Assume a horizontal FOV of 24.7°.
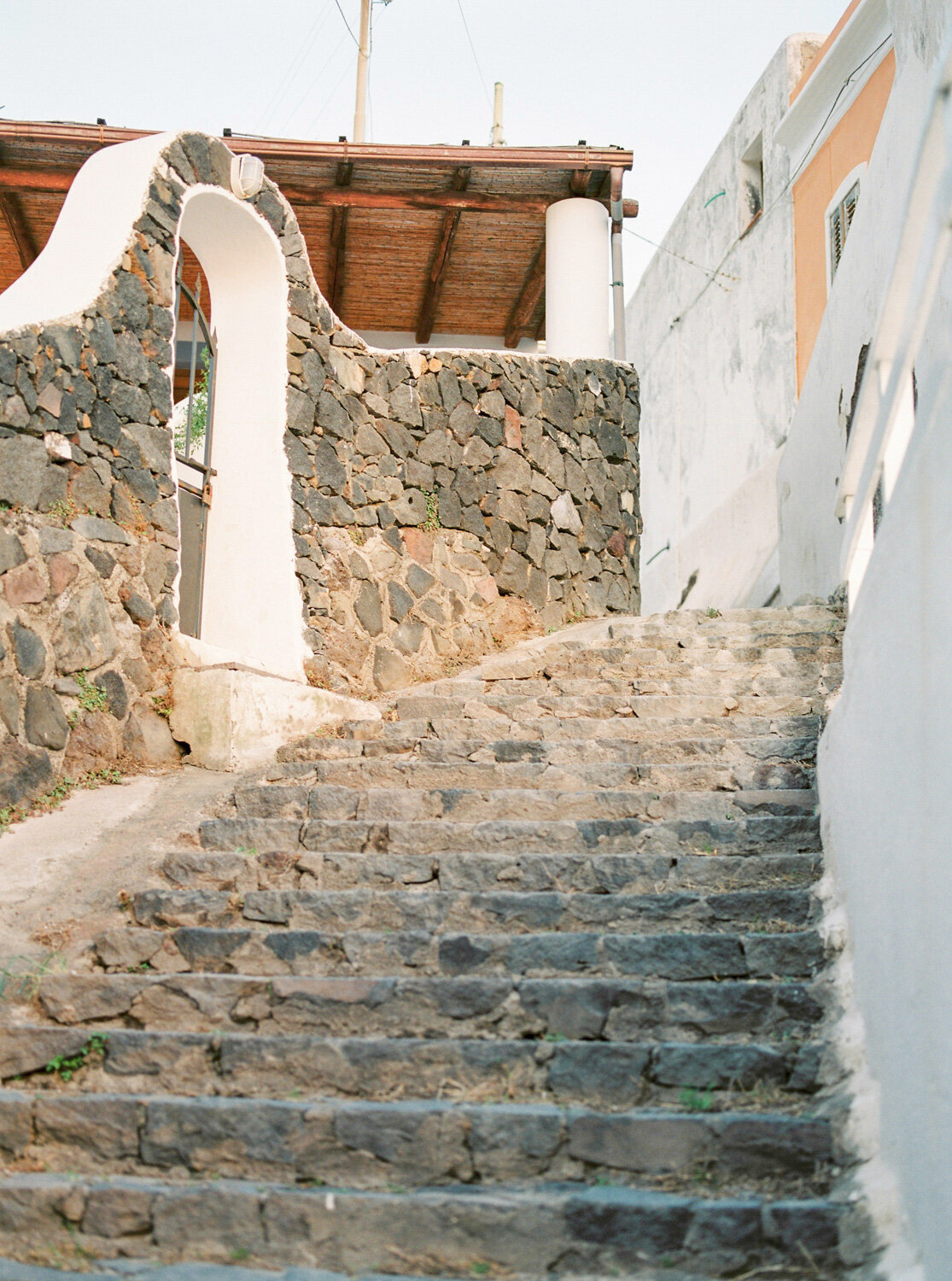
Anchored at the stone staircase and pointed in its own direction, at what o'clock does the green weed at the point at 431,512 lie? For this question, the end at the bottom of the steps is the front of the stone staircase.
The green weed is roughly at 6 o'clock from the stone staircase.

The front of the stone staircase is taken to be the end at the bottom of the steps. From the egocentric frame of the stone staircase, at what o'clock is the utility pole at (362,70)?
The utility pole is roughly at 6 o'clock from the stone staircase.

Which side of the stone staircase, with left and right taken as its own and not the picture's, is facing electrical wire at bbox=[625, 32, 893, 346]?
back

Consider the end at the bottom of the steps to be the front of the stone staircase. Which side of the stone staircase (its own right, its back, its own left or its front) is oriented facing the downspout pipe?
back

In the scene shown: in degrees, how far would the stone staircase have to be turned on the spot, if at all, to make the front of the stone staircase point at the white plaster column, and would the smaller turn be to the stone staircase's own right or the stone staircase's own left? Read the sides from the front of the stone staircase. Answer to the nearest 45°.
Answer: approximately 180°

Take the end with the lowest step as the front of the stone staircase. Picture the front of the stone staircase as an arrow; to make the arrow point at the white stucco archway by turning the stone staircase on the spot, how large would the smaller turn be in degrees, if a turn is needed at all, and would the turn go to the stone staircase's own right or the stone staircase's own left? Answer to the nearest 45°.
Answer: approximately 180°

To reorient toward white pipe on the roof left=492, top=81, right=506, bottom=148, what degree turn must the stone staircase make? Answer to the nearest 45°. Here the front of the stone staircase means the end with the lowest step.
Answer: approximately 180°

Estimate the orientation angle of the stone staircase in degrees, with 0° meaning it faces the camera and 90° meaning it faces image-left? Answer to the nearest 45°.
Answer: approximately 0°
